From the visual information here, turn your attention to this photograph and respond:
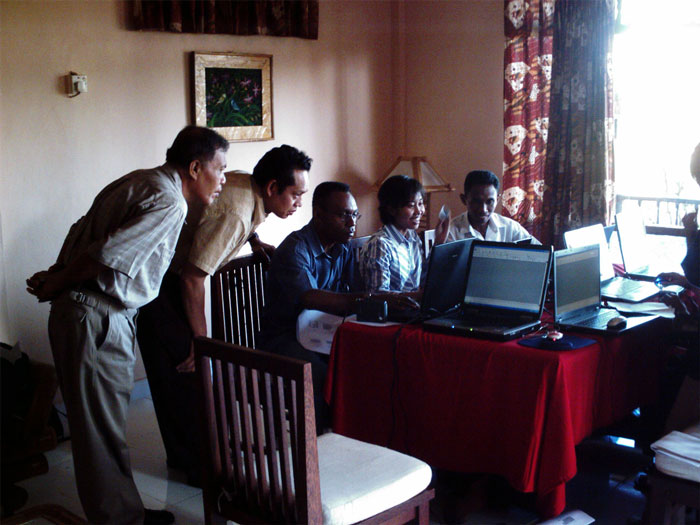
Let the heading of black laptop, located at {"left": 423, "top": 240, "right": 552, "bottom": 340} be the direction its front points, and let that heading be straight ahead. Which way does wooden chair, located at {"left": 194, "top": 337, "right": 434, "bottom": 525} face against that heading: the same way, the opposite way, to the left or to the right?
the opposite way

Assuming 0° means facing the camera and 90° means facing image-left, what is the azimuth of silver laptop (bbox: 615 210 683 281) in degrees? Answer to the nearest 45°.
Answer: approximately 315°

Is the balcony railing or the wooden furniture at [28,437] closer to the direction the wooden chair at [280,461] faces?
the balcony railing

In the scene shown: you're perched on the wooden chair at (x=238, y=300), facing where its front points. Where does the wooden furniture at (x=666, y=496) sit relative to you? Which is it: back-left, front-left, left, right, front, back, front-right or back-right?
right

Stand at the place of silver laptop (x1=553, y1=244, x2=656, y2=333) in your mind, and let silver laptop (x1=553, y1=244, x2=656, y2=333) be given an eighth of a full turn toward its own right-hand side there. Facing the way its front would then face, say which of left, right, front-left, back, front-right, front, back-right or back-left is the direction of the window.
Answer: back

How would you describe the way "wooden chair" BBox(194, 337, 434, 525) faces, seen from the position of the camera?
facing away from the viewer and to the right of the viewer

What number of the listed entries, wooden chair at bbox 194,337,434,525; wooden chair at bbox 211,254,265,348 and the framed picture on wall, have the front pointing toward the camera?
1

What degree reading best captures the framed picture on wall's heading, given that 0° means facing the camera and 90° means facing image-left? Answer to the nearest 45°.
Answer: approximately 0°
